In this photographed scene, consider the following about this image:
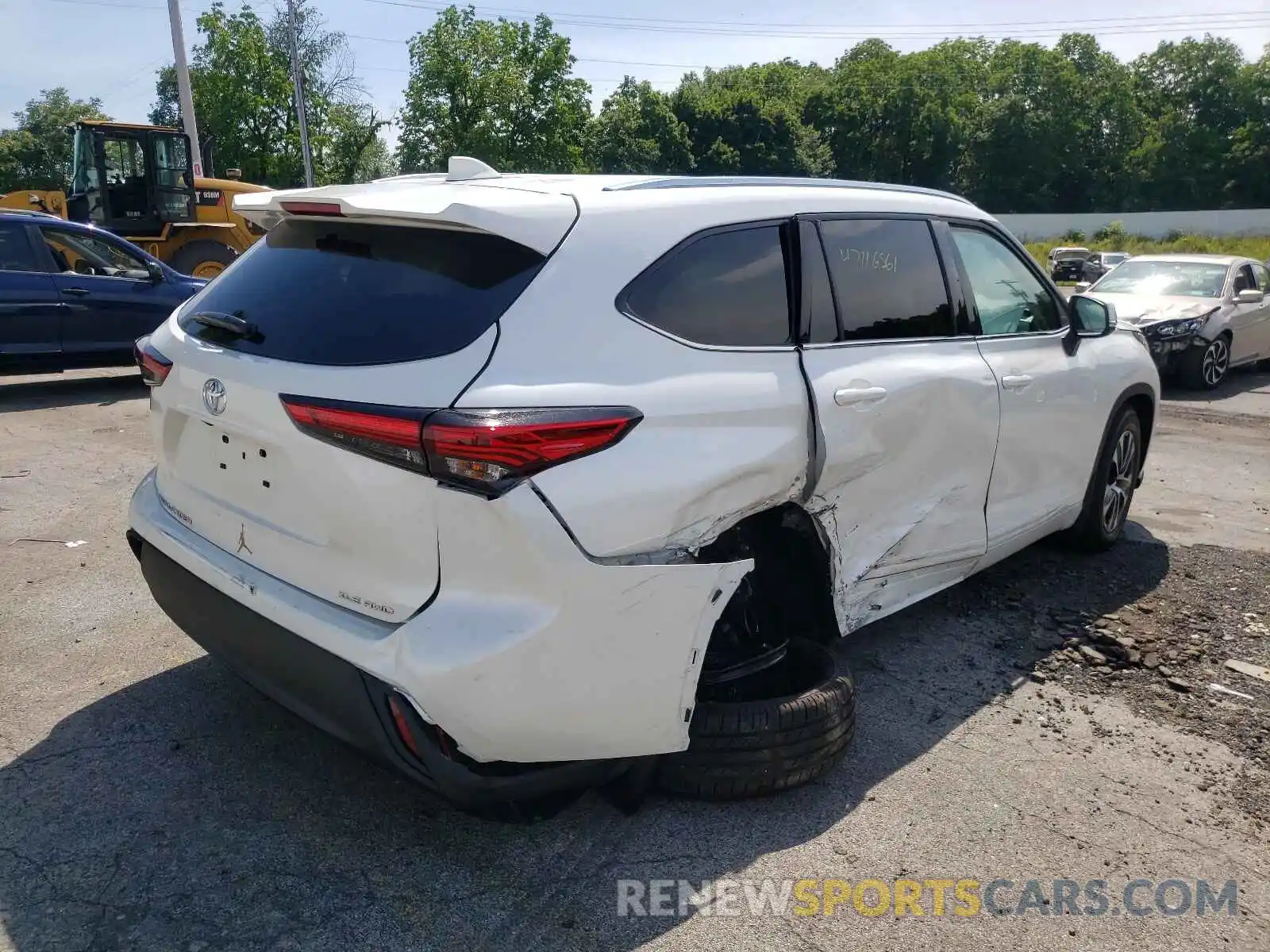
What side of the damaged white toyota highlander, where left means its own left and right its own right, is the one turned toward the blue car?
left

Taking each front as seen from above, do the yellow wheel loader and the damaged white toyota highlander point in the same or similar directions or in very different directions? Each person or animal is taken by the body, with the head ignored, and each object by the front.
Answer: very different directions

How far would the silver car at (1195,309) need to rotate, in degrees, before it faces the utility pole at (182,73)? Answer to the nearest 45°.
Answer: approximately 45° to its right

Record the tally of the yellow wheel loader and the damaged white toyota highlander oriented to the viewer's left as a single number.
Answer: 1

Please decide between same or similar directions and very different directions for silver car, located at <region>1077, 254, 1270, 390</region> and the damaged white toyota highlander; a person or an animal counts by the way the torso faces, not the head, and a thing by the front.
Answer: very different directions

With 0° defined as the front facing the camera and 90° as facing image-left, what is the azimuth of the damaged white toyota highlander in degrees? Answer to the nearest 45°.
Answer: approximately 225°

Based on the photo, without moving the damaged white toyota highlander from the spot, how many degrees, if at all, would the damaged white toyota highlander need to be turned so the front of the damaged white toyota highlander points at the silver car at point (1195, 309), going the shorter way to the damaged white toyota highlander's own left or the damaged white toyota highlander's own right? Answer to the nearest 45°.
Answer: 0° — it already faces it

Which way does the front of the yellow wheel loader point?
to the viewer's left

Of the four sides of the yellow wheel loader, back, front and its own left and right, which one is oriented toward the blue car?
left

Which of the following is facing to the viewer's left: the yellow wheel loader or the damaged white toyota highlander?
the yellow wheel loader

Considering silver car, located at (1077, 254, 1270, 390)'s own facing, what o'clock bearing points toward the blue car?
The blue car is roughly at 12 o'clock from the silver car.
